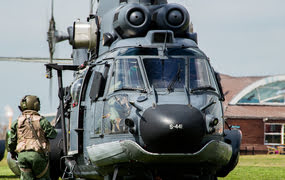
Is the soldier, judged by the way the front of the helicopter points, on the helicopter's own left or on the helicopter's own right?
on the helicopter's own right

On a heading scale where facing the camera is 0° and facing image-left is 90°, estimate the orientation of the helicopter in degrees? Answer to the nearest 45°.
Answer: approximately 0°

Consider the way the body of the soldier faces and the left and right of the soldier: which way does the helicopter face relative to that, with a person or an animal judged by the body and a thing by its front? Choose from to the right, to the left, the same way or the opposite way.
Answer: the opposite way

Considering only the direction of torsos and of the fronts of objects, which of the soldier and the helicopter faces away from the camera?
the soldier

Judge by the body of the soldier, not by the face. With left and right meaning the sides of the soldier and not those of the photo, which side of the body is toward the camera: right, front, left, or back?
back
